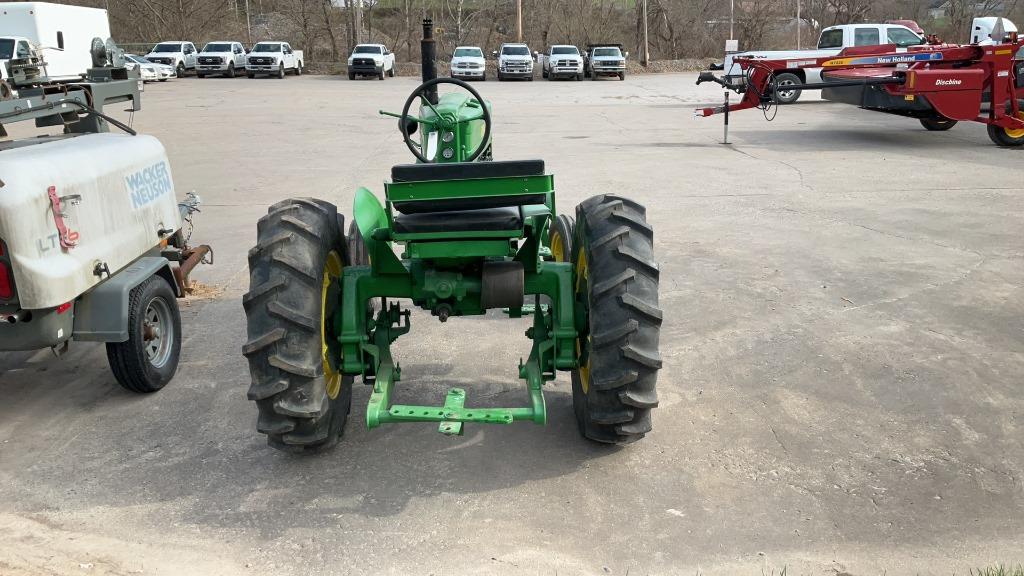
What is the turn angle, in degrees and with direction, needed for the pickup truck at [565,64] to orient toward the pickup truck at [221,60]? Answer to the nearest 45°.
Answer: approximately 90° to its right

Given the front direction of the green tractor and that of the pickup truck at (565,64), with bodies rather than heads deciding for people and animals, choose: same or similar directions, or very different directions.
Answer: very different directions

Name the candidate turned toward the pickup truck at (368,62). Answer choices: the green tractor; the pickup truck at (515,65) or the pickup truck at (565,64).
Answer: the green tractor

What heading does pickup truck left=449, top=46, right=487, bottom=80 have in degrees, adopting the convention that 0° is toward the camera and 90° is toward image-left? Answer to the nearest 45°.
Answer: approximately 0°

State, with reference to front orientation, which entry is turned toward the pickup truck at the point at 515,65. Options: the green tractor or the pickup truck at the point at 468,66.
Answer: the green tractor

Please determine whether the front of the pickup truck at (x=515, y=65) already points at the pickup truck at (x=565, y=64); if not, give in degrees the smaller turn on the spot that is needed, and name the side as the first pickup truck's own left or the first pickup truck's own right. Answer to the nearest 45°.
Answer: approximately 90° to the first pickup truck's own left

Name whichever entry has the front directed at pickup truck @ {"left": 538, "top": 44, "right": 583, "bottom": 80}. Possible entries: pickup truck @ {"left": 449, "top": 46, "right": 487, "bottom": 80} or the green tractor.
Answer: the green tractor

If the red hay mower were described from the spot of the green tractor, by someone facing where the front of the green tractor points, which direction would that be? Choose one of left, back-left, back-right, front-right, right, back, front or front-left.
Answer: front-right

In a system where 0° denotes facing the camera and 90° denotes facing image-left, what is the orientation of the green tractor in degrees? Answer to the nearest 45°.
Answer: approximately 180°

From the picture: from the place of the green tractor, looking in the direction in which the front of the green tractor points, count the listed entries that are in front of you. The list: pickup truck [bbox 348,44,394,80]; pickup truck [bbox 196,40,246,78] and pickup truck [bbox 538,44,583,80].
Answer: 3

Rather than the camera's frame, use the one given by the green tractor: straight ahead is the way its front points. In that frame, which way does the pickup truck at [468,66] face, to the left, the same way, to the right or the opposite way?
the opposite way

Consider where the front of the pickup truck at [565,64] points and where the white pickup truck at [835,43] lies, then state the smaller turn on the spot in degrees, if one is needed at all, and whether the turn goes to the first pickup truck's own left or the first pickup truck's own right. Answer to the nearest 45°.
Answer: approximately 45° to the first pickup truck's own left

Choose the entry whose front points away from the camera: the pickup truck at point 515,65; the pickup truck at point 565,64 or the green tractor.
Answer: the green tractor
